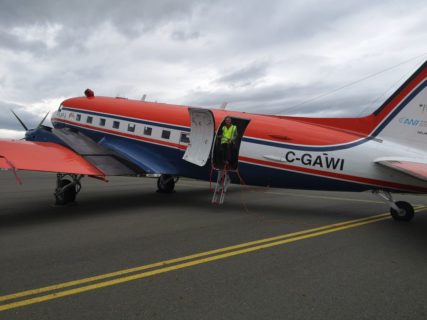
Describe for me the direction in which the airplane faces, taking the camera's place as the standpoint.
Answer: facing away from the viewer and to the left of the viewer
